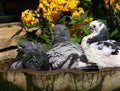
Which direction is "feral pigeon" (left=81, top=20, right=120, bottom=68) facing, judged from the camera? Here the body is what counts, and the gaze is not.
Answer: to the viewer's left
